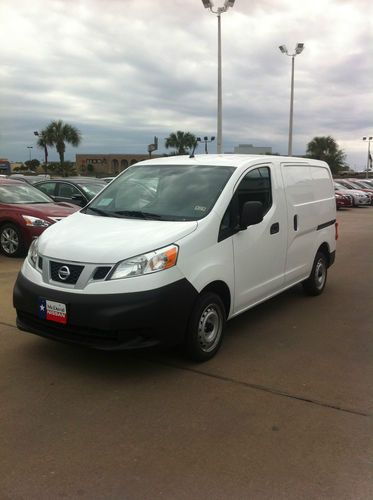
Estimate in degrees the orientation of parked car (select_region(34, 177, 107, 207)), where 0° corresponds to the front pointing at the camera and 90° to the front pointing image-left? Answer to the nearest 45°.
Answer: approximately 315°

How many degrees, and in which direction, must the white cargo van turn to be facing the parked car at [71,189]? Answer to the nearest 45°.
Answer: approximately 135° to its right

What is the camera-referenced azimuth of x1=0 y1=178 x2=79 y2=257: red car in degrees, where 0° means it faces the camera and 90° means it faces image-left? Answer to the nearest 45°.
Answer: approximately 315°

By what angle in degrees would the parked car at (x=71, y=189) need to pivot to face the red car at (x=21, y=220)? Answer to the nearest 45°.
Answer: approximately 45° to its right

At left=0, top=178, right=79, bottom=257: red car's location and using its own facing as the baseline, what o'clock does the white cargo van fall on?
The white cargo van is roughly at 1 o'clock from the red car.

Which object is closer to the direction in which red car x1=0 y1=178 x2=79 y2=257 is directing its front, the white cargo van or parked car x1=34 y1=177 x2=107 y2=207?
the white cargo van

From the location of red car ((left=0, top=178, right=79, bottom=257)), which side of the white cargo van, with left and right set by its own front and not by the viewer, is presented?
right

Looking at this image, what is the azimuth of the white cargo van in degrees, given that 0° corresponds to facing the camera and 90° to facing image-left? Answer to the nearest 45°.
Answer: approximately 45°
